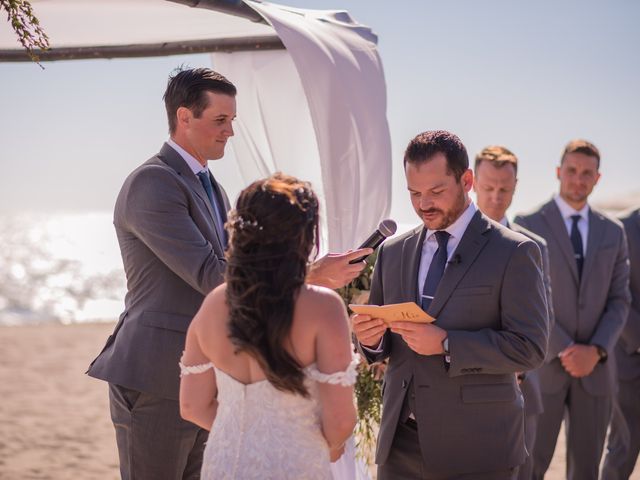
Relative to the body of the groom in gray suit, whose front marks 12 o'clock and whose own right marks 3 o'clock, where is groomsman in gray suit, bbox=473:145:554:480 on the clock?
The groomsman in gray suit is roughly at 5 o'clock from the groom in gray suit.

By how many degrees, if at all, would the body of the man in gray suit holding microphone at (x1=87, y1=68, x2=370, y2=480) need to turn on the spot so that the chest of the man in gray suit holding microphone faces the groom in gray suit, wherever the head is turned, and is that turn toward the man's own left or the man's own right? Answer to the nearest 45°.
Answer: approximately 45° to the man's own right

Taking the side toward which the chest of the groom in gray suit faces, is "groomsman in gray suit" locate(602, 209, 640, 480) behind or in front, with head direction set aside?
behind

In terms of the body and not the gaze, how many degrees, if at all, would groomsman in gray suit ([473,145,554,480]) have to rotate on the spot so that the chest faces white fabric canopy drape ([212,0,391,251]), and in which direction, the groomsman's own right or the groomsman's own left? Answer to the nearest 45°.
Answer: approximately 45° to the groomsman's own right

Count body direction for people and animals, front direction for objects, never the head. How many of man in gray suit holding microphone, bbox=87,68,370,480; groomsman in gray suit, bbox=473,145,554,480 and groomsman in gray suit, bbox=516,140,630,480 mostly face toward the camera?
2

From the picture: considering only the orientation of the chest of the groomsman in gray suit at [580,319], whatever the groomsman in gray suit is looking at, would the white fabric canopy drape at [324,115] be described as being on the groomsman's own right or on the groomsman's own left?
on the groomsman's own right

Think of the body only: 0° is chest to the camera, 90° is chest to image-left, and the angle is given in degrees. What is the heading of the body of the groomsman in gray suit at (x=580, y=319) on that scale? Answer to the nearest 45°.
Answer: approximately 0°

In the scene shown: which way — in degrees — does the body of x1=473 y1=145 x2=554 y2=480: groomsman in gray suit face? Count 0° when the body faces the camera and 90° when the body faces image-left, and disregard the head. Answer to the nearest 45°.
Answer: approximately 0°

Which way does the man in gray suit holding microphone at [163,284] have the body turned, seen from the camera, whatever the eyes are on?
to the viewer's right
